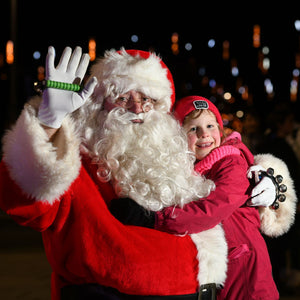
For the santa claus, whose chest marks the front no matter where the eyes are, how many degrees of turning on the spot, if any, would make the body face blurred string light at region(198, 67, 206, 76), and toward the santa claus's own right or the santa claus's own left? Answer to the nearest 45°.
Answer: approximately 135° to the santa claus's own left

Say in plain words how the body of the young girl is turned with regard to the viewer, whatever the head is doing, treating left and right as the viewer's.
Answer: facing to the left of the viewer

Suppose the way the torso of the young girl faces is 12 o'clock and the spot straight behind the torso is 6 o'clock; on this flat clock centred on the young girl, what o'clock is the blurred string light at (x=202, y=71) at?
The blurred string light is roughly at 3 o'clock from the young girl.

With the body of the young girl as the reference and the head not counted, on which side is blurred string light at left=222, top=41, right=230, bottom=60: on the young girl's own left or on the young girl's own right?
on the young girl's own right

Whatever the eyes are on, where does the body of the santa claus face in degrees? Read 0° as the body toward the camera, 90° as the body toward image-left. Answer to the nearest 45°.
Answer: approximately 315°

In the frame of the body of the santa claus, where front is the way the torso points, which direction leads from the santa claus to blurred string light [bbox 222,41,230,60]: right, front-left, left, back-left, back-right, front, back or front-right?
back-left
